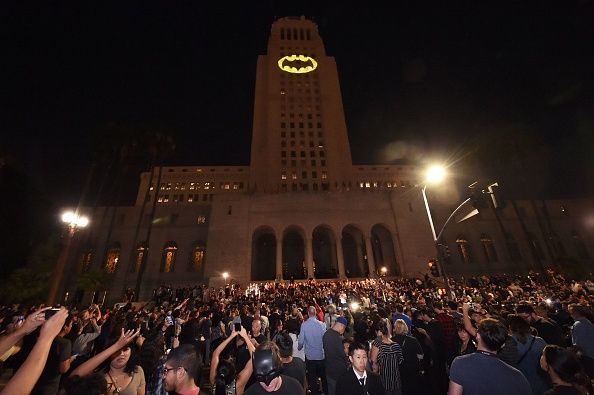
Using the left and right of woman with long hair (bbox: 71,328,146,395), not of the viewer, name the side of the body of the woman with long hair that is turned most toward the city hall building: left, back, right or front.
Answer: back

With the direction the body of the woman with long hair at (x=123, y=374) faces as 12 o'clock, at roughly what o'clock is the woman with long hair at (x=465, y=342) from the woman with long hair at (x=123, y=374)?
the woman with long hair at (x=465, y=342) is roughly at 8 o'clock from the woman with long hair at (x=123, y=374).

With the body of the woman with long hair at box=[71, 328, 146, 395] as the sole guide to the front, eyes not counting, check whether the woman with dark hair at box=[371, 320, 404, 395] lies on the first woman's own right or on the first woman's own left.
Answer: on the first woman's own left

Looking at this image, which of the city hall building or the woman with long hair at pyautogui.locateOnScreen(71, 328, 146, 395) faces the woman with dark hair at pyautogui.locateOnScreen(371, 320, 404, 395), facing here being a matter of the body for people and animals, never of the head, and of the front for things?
the city hall building

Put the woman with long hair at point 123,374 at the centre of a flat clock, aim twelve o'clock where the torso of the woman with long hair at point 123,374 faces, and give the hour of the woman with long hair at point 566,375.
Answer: the woman with long hair at point 566,375 is roughly at 9 o'clock from the woman with long hair at point 123,374.

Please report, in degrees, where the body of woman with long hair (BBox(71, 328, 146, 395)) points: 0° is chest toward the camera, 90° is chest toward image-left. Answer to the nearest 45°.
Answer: approximately 45°

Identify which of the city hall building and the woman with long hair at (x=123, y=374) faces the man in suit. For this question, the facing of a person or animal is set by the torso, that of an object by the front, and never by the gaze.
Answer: the city hall building

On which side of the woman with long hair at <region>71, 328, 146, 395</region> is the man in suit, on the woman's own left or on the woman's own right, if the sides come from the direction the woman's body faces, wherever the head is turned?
on the woman's own left

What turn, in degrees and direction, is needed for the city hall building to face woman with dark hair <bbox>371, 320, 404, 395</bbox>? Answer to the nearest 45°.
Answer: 0° — it already faces them

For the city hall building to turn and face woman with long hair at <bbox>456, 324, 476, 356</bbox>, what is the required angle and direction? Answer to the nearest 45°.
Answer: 0° — it already faces them
